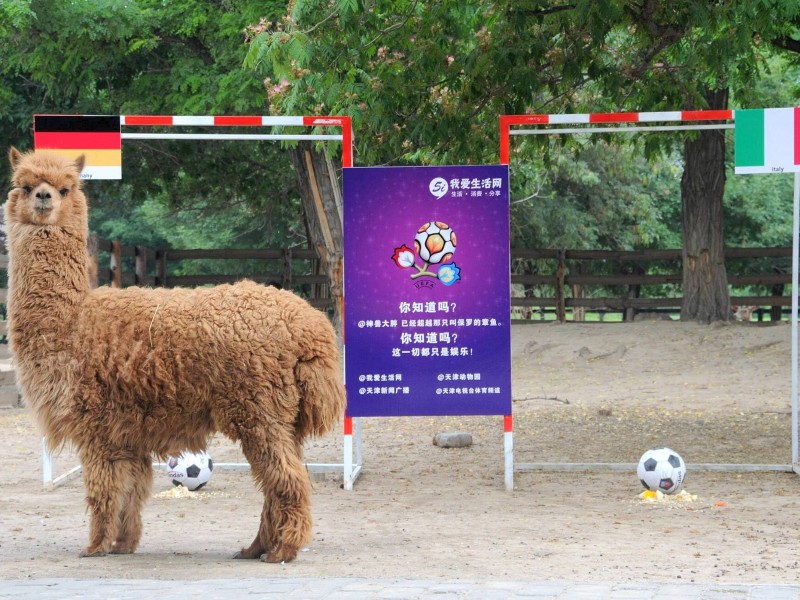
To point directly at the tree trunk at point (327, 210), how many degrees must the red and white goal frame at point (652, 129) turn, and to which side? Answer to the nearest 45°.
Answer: approximately 135° to its right

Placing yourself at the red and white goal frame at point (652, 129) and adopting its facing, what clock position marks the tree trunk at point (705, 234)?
The tree trunk is roughly at 6 o'clock from the red and white goal frame.

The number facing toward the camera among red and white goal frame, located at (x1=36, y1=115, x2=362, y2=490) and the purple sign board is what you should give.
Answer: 2

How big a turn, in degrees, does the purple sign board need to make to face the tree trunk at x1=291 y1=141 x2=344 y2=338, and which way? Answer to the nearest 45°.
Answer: approximately 180°

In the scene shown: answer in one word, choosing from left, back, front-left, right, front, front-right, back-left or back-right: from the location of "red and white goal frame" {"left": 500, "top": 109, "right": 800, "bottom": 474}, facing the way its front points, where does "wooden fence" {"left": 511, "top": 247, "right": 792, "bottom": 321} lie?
back

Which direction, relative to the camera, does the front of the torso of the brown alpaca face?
to the viewer's left

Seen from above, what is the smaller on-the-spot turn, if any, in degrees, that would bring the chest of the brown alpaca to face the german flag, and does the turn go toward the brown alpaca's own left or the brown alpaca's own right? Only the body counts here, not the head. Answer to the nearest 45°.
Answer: approximately 90° to the brown alpaca's own right

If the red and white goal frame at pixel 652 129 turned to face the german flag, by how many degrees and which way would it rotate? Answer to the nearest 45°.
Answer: approximately 90° to its right

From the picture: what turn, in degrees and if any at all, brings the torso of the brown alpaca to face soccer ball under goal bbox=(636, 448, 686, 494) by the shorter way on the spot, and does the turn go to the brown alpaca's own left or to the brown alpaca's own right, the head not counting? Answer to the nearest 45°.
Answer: approximately 180°

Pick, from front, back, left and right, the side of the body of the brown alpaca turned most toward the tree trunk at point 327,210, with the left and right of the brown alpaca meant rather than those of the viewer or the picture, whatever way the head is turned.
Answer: right
